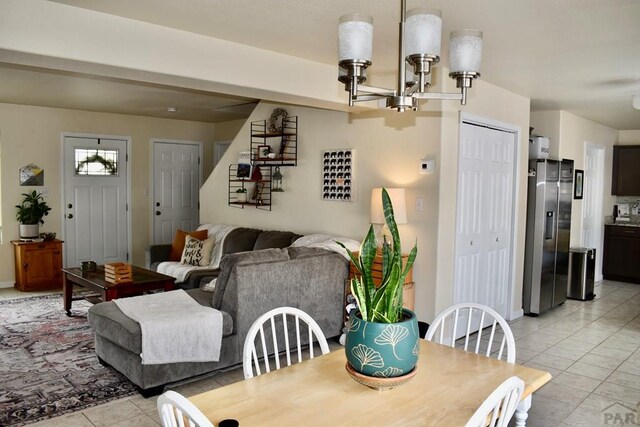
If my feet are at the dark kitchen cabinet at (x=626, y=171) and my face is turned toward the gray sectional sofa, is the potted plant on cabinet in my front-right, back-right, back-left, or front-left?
front-right

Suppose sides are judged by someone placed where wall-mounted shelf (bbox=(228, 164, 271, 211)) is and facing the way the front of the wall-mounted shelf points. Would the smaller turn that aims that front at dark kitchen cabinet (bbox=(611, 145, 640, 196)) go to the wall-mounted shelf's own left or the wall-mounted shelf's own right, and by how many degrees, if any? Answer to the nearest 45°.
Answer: approximately 90° to the wall-mounted shelf's own left

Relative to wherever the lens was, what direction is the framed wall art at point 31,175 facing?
facing the viewer

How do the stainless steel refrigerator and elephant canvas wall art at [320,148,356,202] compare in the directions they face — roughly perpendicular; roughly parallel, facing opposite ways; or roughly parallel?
roughly perpendicular

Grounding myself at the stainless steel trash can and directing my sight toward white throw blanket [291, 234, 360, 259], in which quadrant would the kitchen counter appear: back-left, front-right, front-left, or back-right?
back-right

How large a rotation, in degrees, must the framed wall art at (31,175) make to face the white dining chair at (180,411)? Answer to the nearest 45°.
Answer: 0° — it already faces it

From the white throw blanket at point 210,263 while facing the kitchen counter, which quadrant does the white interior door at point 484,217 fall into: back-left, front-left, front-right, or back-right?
front-right

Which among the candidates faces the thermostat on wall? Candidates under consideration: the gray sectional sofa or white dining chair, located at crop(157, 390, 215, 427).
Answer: the white dining chair

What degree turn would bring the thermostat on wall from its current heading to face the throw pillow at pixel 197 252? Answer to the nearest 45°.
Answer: approximately 45° to its right

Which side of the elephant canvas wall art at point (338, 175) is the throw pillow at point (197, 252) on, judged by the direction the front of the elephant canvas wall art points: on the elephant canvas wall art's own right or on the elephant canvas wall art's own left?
on the elephant canvas wall art's own right

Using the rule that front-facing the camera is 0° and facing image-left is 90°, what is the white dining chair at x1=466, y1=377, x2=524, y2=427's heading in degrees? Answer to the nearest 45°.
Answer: approximately 135°

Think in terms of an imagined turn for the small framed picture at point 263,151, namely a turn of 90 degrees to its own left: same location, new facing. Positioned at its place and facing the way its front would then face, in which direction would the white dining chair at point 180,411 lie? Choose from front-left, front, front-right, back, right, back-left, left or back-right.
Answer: right

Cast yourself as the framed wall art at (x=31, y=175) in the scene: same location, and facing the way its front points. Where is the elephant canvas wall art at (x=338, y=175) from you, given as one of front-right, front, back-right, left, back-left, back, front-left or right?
front-left

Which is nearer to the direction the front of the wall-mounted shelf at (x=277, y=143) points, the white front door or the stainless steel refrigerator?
the stainless steel refrigerator

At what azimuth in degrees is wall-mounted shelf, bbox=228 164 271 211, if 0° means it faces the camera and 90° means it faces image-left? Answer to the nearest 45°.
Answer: approximately 0°

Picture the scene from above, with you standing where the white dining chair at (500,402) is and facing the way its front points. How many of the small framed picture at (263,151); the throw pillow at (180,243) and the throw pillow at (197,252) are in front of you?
3

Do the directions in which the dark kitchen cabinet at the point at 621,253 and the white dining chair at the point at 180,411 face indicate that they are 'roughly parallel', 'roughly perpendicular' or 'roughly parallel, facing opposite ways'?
roughly parallel, facing opposite ways

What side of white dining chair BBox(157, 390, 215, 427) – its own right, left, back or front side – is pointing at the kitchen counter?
front

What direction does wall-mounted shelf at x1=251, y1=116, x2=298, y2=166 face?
toward the camera
